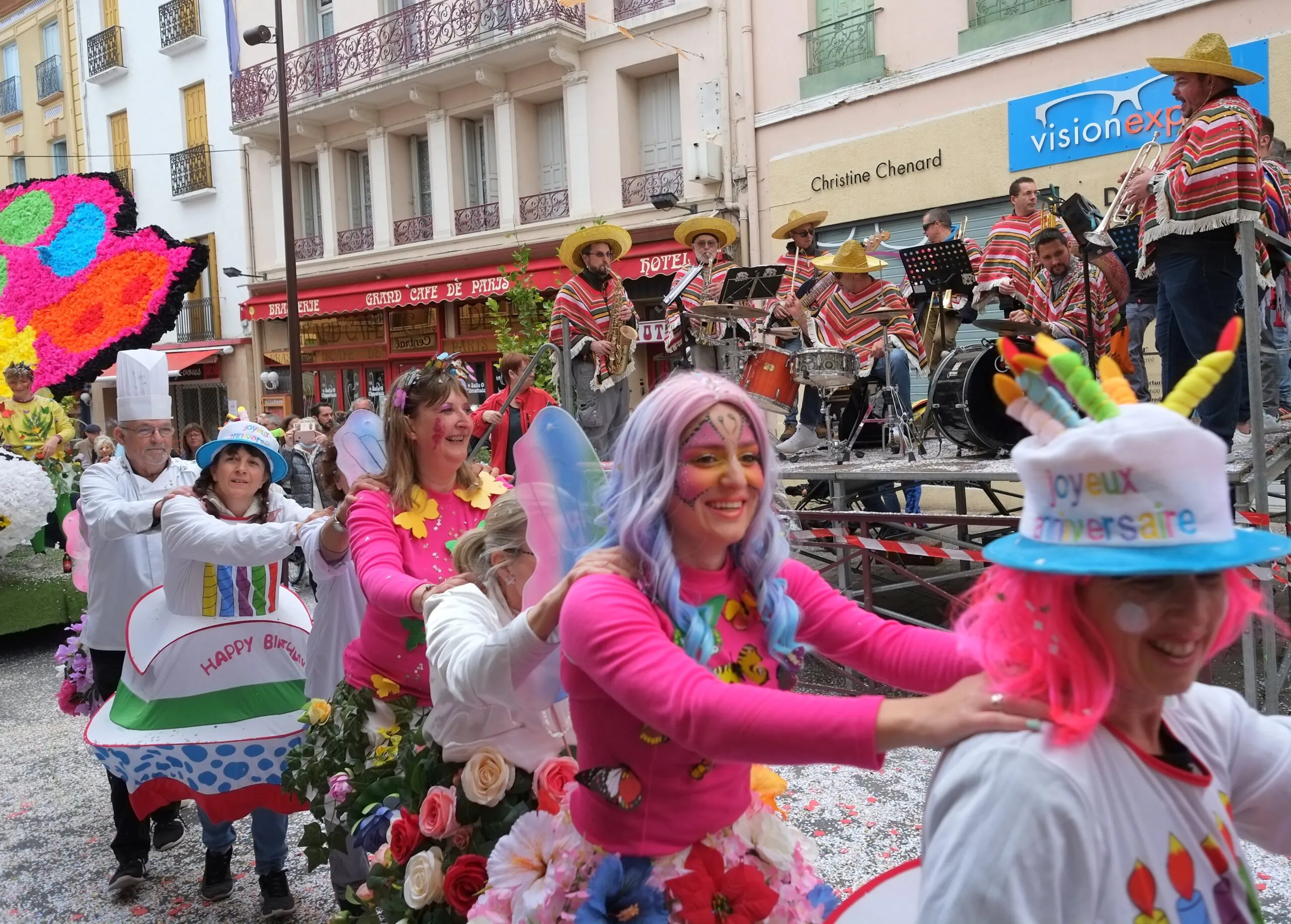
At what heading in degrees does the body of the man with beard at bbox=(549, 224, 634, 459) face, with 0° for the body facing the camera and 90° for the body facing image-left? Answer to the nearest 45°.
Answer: approximately 315°

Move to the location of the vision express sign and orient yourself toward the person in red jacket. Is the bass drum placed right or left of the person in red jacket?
left

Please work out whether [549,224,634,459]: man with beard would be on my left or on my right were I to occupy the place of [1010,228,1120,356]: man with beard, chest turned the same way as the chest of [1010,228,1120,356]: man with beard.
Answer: on my right

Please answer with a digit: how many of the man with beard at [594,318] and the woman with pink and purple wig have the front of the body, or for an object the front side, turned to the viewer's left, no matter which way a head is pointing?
0

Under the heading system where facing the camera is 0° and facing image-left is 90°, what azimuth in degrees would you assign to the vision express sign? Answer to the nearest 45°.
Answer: approximately 45°

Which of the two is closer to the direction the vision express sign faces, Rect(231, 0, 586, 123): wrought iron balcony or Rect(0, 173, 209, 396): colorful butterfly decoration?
the colorful butterfly decoration

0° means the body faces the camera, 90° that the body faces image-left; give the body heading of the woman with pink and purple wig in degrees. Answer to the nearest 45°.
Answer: approximately 315°

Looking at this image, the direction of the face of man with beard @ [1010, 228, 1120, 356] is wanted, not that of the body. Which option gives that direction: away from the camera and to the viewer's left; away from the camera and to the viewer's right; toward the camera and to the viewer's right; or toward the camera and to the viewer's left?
toward the camera and to the viewer's left

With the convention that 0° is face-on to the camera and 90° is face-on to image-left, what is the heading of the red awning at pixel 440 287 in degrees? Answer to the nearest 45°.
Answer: approximately 45°

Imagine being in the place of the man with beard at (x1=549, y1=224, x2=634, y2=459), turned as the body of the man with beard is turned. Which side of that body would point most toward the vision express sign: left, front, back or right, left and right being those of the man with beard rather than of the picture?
left
